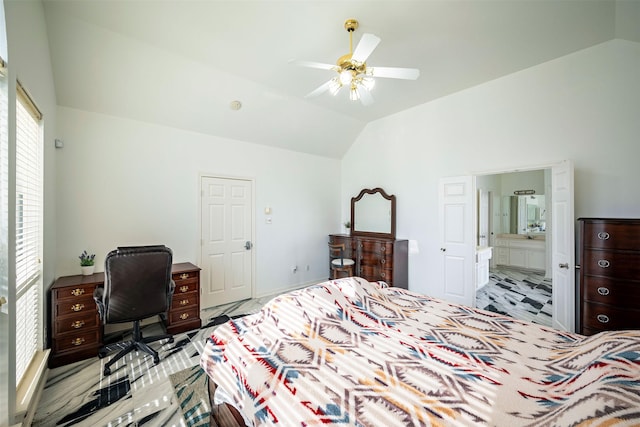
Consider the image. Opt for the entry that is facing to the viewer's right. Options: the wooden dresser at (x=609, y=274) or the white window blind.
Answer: the white window blind

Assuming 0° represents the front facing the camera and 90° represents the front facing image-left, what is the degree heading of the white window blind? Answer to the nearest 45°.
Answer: approximately 270°

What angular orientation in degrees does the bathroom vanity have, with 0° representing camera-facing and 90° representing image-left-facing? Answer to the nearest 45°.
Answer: approximately 0°

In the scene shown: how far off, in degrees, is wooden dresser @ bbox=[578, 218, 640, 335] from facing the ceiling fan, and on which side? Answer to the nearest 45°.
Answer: approximately 45° to its right

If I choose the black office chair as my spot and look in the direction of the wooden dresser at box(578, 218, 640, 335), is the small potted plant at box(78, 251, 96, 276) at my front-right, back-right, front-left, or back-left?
back-left

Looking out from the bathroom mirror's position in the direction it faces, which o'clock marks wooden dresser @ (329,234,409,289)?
The wooden dresser is roughly at 1 o'clock from the bathroom mirror.

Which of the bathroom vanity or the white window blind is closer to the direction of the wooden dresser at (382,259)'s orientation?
the white window blind
